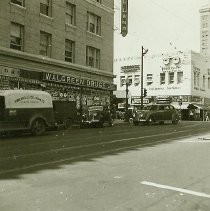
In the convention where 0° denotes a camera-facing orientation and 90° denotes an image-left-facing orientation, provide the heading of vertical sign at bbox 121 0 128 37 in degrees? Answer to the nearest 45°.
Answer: approximately 0°

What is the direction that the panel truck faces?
to the viewer's left

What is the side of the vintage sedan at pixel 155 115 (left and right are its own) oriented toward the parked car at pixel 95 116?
front

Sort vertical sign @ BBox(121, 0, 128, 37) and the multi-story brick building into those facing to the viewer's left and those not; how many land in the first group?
0

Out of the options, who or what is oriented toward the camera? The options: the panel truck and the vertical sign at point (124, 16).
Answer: the vertical sign

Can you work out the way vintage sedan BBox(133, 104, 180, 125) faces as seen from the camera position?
facing the viewer and to the left of the viewer

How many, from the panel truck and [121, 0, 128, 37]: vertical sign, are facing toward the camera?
1

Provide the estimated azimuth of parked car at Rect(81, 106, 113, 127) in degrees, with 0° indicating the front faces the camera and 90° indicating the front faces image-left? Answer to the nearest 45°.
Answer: approximately 45°

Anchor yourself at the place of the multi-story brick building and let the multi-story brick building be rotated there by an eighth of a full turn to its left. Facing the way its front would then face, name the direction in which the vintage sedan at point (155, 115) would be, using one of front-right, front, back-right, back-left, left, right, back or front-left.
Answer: front
